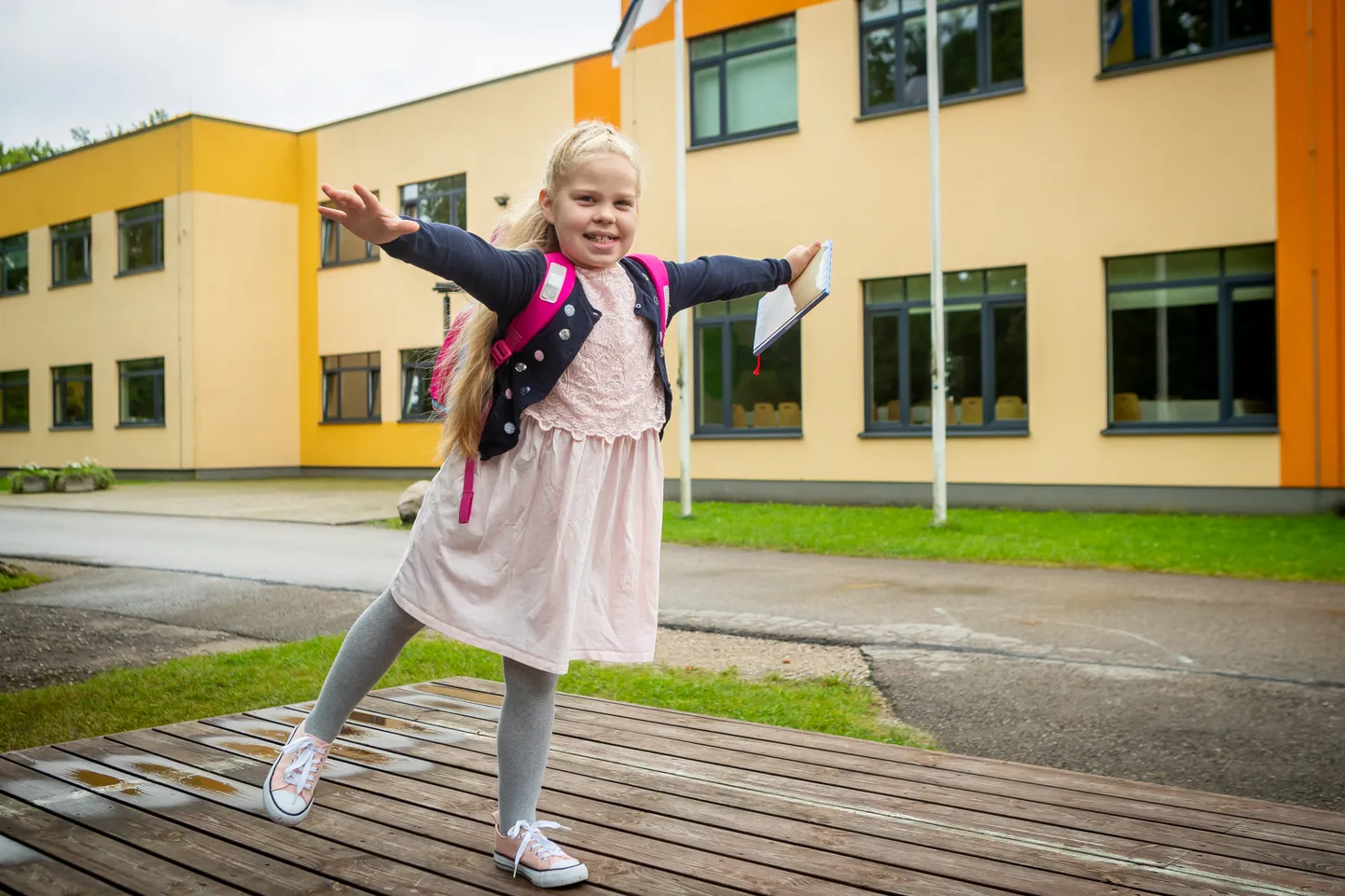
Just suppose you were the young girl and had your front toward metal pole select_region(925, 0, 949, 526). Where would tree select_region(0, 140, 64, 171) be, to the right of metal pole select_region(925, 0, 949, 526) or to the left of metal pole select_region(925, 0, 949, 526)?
left

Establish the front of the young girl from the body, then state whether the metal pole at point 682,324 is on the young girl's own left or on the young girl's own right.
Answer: on the young girl's own left

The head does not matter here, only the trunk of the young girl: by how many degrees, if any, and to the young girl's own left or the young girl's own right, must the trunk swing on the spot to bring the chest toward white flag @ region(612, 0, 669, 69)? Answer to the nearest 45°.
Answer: approximately 135° to the young girl's own left

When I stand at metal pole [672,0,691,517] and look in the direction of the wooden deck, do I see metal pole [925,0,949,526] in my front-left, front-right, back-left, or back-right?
front-left

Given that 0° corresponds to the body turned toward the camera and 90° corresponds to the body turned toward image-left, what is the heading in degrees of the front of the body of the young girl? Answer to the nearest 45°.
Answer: approximately 315°

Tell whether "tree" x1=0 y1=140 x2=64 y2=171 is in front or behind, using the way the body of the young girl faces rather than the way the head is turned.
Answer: behind
